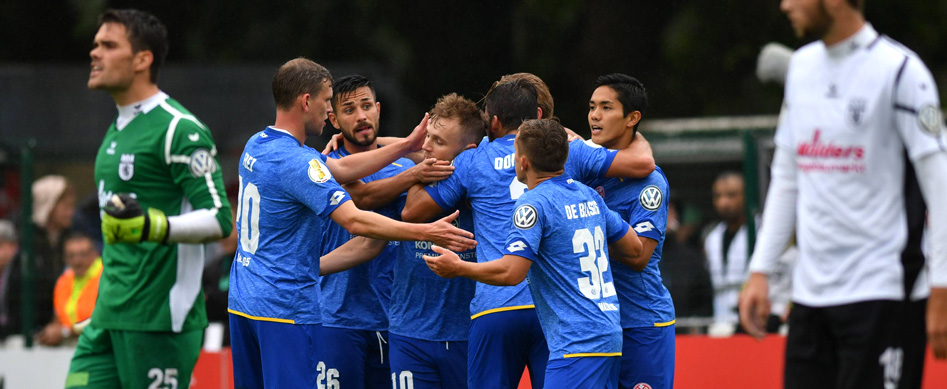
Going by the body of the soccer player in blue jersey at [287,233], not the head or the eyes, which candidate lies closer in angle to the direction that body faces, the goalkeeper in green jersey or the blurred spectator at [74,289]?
the blurred spectator

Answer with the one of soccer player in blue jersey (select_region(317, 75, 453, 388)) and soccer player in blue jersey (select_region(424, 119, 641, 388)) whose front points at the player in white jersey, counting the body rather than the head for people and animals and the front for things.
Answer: soccer player in blue jersey (select_region(317, 75, 453, 388))

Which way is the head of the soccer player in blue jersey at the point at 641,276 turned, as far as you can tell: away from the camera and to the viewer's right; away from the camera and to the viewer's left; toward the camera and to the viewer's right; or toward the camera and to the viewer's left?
toward the camera and to the viewer's left

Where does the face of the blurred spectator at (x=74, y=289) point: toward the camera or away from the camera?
toward the camera

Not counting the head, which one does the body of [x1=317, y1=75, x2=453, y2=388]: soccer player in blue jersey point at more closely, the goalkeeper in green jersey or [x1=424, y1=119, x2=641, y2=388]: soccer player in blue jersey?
the soccer player in blue jersey

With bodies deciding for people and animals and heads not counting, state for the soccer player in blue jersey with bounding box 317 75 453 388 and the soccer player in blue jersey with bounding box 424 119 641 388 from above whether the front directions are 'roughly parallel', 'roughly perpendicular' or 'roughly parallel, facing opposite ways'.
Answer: roughly parallel, facing opposite ways

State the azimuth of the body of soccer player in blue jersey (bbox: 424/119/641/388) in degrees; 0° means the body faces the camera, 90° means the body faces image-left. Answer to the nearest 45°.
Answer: approximately 135°

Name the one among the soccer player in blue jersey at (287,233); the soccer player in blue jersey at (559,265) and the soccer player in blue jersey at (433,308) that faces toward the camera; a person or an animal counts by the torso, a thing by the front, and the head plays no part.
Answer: the soccer player in blue jersey at (433,308)

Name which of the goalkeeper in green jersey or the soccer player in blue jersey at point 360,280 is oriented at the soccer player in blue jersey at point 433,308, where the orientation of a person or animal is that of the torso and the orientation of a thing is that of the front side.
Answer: the soccer player in blue jersey at point 360,280

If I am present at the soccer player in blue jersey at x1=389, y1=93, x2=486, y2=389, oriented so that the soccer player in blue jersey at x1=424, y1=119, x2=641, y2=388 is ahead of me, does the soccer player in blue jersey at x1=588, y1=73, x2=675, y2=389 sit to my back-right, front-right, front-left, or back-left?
front-left

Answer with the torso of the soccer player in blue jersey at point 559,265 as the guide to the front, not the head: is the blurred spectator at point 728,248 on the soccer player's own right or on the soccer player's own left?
on the soccer player's own right

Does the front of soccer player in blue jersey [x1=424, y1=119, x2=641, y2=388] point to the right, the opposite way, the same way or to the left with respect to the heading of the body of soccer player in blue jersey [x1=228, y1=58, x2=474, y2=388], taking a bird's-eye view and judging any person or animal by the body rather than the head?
to the left

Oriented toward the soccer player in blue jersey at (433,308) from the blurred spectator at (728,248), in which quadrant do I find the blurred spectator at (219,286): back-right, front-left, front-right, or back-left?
front-right

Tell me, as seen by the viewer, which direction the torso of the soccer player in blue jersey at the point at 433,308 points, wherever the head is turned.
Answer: toward the camera

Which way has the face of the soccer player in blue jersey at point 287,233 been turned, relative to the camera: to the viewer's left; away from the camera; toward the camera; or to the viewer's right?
to the viewer's right

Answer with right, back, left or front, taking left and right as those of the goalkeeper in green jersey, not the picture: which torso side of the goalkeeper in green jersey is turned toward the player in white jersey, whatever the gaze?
left

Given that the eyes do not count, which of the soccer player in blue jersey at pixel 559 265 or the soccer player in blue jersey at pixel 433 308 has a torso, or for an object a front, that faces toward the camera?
the soccer player in blue jersey at pixel 433 308
